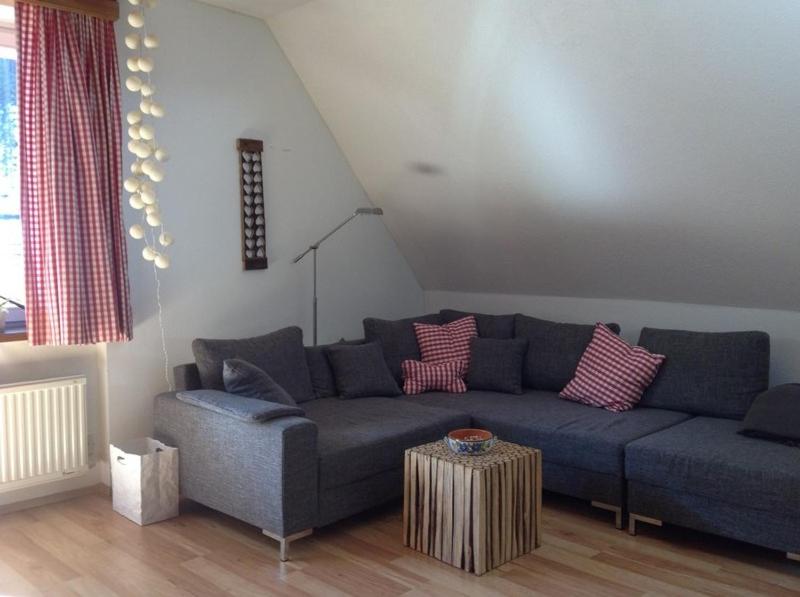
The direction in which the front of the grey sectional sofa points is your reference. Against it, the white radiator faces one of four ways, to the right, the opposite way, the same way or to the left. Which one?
to the left

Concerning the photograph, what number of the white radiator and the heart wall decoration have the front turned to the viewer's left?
0

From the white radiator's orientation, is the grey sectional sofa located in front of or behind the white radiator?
in front

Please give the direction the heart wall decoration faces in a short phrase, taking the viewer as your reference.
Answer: facing the viewer and to the right of the viewer

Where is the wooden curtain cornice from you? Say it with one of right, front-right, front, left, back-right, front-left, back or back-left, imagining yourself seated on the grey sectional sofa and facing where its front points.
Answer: right

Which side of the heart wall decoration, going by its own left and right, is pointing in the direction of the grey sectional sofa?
front

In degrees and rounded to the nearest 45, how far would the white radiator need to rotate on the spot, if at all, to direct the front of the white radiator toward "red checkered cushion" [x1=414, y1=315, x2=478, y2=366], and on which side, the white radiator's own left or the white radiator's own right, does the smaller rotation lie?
approximately 45° to the white radiator's own left

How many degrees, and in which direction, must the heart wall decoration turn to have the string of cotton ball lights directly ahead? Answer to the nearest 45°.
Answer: approximately 90° to its right

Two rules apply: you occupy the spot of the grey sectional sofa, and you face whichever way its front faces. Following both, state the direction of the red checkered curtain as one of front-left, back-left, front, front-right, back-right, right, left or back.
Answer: right

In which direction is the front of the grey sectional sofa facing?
toward the camera

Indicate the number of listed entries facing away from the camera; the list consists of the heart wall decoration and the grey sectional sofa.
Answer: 0

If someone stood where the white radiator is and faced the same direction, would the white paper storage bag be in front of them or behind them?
in front

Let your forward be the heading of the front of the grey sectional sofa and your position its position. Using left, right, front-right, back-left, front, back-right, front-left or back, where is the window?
right
